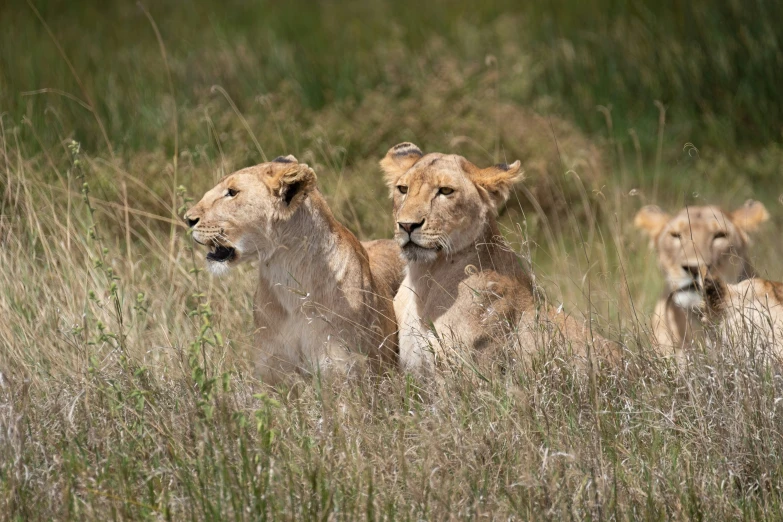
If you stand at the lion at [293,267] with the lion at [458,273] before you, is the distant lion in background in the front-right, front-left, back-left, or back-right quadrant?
front-left

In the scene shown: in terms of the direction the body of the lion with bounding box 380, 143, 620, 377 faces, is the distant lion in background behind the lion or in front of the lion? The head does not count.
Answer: behind

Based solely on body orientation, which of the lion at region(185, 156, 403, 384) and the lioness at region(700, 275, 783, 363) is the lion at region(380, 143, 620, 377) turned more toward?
the lion

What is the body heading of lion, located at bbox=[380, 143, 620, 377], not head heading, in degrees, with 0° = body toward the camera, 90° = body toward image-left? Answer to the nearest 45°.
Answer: approximately 45°

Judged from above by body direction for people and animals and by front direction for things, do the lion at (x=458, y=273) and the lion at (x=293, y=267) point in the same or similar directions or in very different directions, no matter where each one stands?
same or similar directions

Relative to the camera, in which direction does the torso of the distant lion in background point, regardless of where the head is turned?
toward the camera

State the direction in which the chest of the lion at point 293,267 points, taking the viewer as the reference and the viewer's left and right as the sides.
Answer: facing the viewer and to the left of the viewer

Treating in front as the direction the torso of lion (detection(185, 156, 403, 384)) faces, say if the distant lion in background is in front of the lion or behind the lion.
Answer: behind

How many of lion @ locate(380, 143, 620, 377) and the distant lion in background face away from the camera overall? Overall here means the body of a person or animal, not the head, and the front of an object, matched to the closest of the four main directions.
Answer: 0

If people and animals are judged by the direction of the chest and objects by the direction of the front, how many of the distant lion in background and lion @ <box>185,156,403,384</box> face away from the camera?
0

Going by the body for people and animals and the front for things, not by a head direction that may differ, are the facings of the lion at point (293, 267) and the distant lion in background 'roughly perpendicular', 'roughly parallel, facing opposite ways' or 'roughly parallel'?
roughly parallel

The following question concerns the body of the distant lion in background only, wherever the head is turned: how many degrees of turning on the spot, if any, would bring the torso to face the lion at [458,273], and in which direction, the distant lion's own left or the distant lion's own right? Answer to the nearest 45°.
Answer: approximately 45° to the distant lion's own right
